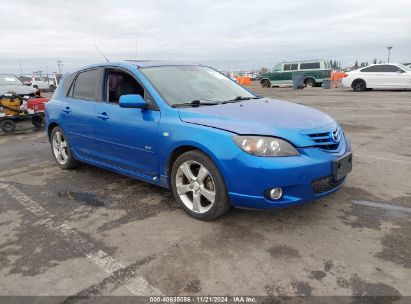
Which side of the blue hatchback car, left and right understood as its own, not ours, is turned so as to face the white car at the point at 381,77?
left

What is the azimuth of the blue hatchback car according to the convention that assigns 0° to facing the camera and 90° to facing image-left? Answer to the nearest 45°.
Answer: approximately 315°

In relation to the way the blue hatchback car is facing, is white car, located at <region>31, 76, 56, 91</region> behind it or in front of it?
behind
